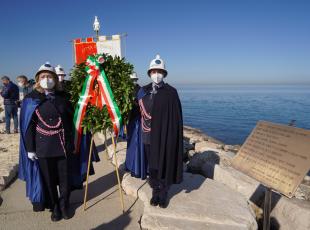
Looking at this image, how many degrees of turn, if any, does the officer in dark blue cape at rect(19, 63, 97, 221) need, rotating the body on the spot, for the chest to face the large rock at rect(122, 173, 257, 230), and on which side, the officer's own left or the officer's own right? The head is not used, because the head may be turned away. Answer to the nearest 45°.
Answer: approximately 90° to the officer's own left

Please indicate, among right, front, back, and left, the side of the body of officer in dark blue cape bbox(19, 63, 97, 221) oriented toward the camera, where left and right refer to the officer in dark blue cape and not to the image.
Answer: front

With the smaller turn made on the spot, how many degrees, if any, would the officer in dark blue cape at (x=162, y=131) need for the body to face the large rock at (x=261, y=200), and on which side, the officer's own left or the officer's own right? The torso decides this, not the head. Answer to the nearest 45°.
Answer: approximately 90° to the officer's own left

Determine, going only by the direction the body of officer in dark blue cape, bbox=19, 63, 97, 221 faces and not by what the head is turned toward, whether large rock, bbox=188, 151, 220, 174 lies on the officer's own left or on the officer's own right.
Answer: on the officer's own left

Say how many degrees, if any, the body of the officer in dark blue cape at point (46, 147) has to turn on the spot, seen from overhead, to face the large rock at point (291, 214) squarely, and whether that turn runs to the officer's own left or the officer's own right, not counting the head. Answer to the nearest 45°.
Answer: approximately 90° to the officer's own left

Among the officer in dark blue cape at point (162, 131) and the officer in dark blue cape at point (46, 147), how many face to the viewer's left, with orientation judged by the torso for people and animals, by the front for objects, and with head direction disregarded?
0

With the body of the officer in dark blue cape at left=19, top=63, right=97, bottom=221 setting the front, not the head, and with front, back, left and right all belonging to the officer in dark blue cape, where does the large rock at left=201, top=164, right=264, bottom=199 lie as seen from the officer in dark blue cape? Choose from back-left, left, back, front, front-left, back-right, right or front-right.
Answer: left

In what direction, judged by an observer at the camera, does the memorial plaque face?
facing the viewer and to the left of the viewer
